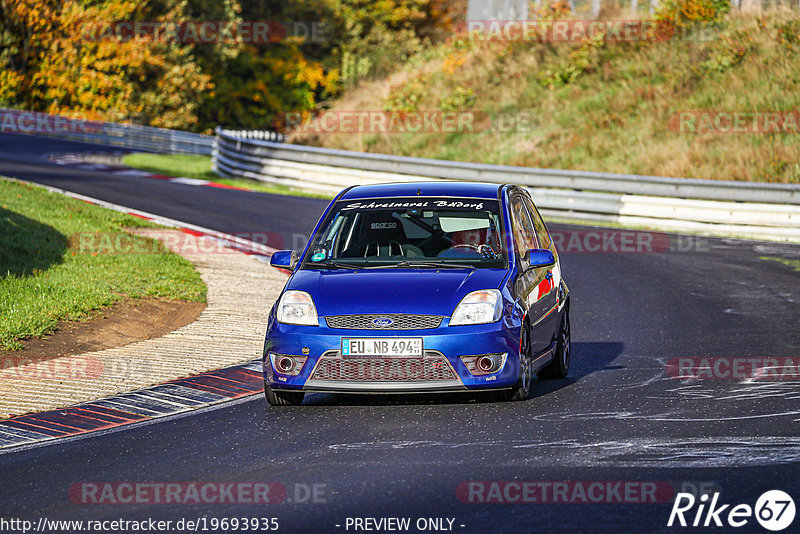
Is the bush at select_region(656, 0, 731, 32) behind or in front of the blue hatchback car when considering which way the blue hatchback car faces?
behind

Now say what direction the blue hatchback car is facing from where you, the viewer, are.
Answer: facing the viewer
